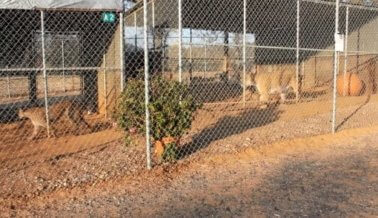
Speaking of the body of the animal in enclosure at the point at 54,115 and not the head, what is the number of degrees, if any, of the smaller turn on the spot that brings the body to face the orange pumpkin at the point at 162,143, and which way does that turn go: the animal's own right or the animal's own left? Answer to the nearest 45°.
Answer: approximately 135° to the animal's own left

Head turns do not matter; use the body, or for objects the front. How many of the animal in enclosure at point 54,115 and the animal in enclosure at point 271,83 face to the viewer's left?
2

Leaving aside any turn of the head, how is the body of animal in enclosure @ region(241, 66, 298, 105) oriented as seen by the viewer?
to the viewer's left

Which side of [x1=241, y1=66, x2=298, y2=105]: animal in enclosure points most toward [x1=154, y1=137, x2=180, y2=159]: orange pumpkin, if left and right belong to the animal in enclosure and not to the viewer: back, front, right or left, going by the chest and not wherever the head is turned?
left

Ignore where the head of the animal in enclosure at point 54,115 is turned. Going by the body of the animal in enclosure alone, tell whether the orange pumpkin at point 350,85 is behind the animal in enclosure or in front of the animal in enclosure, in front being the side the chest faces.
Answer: behind

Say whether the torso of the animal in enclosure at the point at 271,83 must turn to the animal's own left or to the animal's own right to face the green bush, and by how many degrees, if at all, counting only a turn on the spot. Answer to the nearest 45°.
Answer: approximately 90° to the animal's own left

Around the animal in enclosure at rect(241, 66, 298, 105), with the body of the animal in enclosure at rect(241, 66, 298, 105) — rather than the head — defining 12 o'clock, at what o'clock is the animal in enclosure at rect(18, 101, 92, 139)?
the animal in enclosure at rect(18, 101, 92, 139) is roughly at 10 o'clock from the animal in enclosure at rect(241, 66, 298, 105).

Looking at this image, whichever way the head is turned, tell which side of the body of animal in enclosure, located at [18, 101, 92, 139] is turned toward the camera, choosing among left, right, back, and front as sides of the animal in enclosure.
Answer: left

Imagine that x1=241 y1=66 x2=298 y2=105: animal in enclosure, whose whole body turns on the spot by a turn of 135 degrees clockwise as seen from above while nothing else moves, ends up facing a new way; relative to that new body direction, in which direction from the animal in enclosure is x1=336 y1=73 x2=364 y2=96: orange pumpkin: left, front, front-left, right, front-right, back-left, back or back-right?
front

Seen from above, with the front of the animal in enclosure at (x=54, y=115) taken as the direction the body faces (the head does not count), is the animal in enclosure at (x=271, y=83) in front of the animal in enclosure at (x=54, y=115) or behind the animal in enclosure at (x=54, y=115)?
behind
